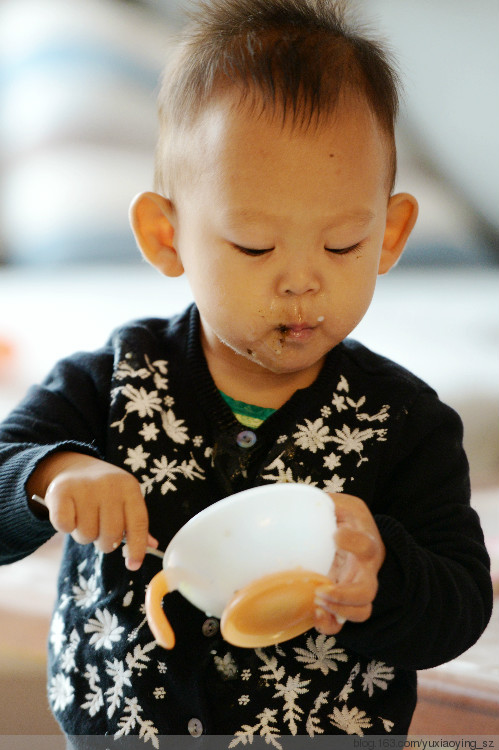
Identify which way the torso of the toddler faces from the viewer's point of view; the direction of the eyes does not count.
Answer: toward the camera
